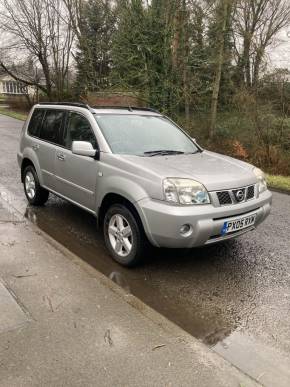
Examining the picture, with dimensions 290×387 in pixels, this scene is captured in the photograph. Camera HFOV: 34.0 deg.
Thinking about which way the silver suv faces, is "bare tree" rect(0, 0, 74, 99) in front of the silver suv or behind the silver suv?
behind

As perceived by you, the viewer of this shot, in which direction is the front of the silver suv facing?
facing the viewer and to the right of the viewer

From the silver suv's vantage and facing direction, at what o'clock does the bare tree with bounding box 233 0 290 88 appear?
The bare tree is roughly at 8 o'clock from the silver suv.

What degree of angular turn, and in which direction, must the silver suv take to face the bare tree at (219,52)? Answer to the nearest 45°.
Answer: approximately 135° to its left
